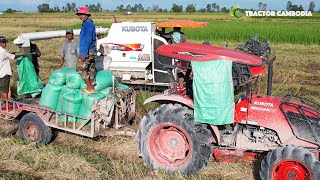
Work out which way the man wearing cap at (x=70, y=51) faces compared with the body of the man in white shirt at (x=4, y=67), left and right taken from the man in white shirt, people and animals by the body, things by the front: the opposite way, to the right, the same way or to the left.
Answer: to the right

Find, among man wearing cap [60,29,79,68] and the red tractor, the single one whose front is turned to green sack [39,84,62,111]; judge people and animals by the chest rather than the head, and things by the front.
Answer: the man wearing cap

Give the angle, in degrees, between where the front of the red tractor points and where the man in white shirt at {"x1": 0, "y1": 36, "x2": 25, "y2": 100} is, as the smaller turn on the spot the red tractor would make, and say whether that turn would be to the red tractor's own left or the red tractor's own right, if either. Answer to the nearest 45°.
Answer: approximately 135° to the red tractor's own left

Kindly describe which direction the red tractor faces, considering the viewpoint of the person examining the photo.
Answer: facing to the right of the viewer

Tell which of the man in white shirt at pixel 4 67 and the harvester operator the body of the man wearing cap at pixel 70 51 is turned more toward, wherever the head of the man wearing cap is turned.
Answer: the man in white shirt

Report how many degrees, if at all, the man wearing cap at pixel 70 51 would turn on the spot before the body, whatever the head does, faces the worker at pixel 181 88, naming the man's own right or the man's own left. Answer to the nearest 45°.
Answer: approximately 45° to the man's own left

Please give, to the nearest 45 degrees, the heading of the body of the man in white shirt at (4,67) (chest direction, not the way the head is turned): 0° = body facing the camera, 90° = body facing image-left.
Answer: approximately 270°

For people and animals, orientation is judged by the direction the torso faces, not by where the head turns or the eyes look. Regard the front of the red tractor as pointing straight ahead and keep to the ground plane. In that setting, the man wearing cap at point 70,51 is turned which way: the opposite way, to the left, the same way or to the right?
to the right

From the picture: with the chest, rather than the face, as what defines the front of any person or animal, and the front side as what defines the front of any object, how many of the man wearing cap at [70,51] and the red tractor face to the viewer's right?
1

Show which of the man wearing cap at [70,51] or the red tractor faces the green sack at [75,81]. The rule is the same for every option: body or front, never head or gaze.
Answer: the man wearing cap
